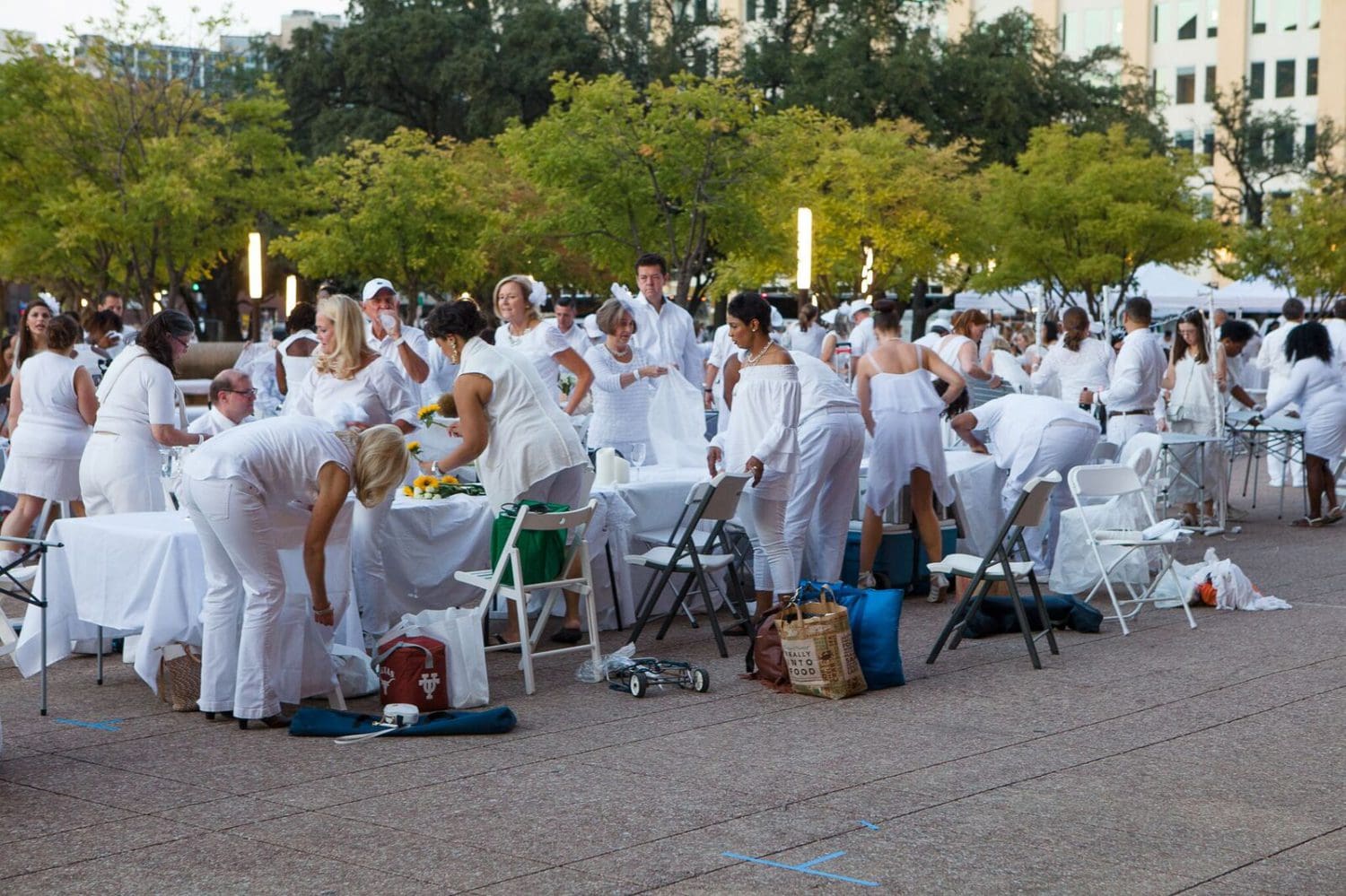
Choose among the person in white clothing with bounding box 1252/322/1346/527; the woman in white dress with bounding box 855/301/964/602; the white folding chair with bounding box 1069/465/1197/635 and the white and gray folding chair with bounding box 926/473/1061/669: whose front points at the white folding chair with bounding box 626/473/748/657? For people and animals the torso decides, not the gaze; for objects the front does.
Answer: the white and gray folding chair with bounding box 926/473/1061/669

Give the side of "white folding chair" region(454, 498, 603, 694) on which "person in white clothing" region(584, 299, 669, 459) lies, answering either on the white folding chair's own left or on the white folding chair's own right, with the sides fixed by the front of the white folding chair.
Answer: on the white folding chair's own right

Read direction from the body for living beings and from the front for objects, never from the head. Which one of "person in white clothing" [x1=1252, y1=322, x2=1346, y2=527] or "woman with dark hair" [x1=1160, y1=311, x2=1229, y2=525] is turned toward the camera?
the woman with dark hair

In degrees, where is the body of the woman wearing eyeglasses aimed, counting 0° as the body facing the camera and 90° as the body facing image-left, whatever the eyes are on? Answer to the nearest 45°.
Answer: approximately 225°

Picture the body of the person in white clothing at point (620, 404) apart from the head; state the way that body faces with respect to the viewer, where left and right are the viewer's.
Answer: facing the viewer and to the right of the viewer

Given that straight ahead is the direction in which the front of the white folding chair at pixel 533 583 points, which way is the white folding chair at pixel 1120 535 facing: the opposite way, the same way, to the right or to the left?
the opposite way

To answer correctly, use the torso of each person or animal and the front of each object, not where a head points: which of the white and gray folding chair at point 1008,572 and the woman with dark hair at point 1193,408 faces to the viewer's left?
the white and gray folding chair

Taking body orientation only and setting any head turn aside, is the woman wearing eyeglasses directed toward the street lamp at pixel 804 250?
yes

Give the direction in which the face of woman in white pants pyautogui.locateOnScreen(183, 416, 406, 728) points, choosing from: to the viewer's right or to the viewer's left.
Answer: to the viewer's right

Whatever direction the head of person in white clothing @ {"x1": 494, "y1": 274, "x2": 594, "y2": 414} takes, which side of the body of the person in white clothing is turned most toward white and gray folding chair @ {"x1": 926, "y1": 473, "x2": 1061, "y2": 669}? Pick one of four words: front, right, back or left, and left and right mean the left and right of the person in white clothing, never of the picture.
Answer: left

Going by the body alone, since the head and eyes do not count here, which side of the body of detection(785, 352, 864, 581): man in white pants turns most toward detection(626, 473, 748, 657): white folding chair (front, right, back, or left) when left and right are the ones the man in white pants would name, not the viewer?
left

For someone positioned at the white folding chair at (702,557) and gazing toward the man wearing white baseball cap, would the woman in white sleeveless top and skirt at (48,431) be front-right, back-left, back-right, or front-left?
front-left

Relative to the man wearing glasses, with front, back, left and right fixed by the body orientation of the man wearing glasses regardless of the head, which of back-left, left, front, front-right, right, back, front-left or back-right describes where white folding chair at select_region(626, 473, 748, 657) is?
front

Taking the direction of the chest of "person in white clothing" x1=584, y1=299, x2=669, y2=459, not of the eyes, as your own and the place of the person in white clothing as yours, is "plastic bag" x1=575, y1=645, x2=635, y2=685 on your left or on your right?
on your right

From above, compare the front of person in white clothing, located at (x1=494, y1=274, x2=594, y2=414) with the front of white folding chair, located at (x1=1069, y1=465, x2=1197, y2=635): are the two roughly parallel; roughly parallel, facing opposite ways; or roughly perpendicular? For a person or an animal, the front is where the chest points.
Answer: roughly perpendicular
